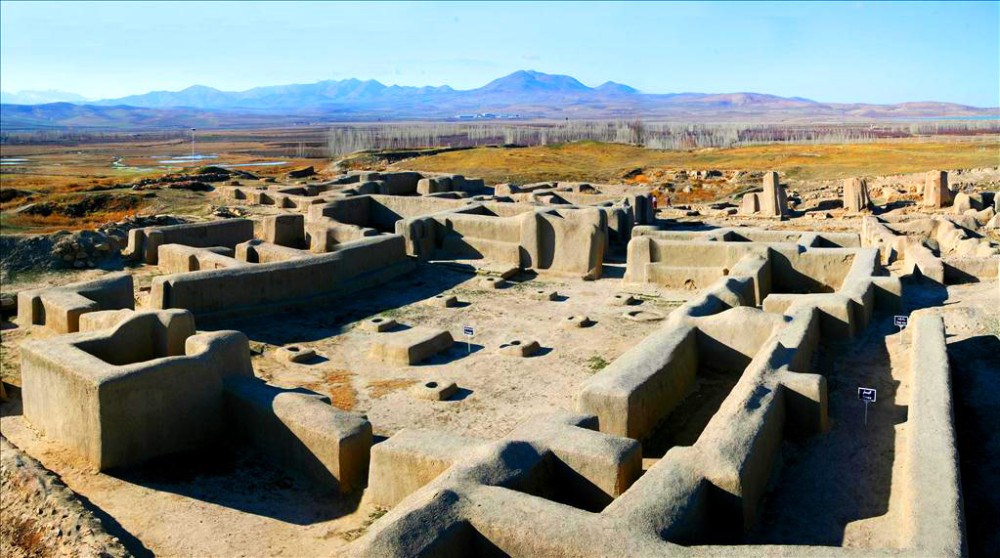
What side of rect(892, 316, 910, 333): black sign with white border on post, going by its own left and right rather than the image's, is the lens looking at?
front

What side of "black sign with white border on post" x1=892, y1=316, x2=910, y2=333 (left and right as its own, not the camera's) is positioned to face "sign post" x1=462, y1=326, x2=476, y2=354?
right

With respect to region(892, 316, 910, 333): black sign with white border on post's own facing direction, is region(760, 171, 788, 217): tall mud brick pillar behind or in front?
behind

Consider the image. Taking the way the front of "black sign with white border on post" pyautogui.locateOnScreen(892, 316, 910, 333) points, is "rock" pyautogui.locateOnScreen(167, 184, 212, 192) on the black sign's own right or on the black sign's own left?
on the black sign's own right

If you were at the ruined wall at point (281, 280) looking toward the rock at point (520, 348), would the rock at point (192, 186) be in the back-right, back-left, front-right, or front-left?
back-left

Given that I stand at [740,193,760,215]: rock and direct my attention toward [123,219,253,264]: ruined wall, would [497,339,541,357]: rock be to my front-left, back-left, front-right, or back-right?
front-left

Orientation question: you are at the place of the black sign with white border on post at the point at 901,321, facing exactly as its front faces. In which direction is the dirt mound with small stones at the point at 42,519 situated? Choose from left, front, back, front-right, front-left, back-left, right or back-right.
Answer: front-right

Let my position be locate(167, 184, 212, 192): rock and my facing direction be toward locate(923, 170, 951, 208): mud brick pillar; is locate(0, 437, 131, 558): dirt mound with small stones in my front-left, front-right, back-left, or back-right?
front-right

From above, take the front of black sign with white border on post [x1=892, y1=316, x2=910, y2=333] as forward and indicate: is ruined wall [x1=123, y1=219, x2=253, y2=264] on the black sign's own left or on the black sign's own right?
on the black sign's own right

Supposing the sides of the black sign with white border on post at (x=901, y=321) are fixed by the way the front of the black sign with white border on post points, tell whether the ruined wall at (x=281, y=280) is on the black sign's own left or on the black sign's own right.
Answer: on the black sign's own right

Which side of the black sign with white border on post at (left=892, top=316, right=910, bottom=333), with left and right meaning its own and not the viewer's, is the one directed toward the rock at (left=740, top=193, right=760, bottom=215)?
back

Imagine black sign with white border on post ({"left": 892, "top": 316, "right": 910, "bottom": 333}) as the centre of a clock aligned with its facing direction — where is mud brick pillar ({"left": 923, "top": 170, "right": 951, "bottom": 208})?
The mud brick pillar is roughly at 6 o'clock from the black sign with white border on post.

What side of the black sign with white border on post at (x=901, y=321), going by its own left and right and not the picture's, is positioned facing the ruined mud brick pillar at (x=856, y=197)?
back
